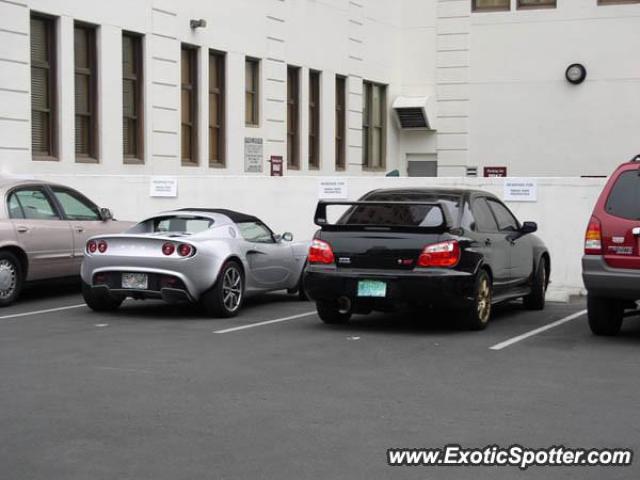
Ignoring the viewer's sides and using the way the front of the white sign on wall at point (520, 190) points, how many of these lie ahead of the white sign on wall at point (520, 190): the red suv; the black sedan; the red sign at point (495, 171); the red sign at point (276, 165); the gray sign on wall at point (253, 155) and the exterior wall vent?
2

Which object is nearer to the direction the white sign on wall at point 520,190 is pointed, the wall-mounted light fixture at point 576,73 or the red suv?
the red suv

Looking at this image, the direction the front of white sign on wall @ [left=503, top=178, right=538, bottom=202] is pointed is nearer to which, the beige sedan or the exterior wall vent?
the beige sedan

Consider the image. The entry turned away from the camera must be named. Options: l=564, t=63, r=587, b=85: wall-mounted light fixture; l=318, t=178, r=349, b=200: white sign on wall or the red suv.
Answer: the red suv

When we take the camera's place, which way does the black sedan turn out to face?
facing away from the viewer and to the right of the viewer

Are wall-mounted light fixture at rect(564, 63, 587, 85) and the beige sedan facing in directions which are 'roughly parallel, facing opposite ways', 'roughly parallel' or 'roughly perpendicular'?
roughly parallel, facing opposite ways

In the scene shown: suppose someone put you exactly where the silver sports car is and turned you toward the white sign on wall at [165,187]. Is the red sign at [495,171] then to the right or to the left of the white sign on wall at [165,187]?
right

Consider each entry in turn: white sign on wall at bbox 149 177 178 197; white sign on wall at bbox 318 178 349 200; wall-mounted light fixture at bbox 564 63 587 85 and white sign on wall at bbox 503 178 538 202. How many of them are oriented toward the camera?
4

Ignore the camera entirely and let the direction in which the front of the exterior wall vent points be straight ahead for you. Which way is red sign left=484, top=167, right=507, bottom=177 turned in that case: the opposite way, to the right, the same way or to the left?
the same way

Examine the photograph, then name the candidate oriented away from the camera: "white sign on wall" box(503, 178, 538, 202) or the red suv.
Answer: the red suv

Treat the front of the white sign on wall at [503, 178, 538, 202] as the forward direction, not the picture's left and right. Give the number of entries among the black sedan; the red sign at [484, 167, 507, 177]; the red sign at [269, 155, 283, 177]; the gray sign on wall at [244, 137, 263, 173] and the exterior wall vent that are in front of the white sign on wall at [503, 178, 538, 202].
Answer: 1

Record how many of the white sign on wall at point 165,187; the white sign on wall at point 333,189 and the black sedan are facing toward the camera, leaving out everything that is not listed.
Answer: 2

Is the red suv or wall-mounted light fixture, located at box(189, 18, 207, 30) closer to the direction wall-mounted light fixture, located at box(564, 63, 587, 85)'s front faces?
the red suv

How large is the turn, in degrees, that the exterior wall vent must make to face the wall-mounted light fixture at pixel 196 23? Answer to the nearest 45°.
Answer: approximately 45° to its right

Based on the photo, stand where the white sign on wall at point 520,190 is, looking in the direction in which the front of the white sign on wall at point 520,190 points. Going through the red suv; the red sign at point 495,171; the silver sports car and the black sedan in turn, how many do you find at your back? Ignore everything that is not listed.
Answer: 1

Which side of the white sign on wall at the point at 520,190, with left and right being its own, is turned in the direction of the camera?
front

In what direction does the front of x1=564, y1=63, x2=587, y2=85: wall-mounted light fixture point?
toward the camera

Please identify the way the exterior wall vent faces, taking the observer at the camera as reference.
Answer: facing the viewer

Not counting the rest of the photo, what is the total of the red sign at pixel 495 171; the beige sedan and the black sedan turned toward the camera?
1

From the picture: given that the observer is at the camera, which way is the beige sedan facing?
facing away from the viewer and to the right of the viewer

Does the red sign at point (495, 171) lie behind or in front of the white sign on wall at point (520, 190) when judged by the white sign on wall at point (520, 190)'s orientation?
behind
